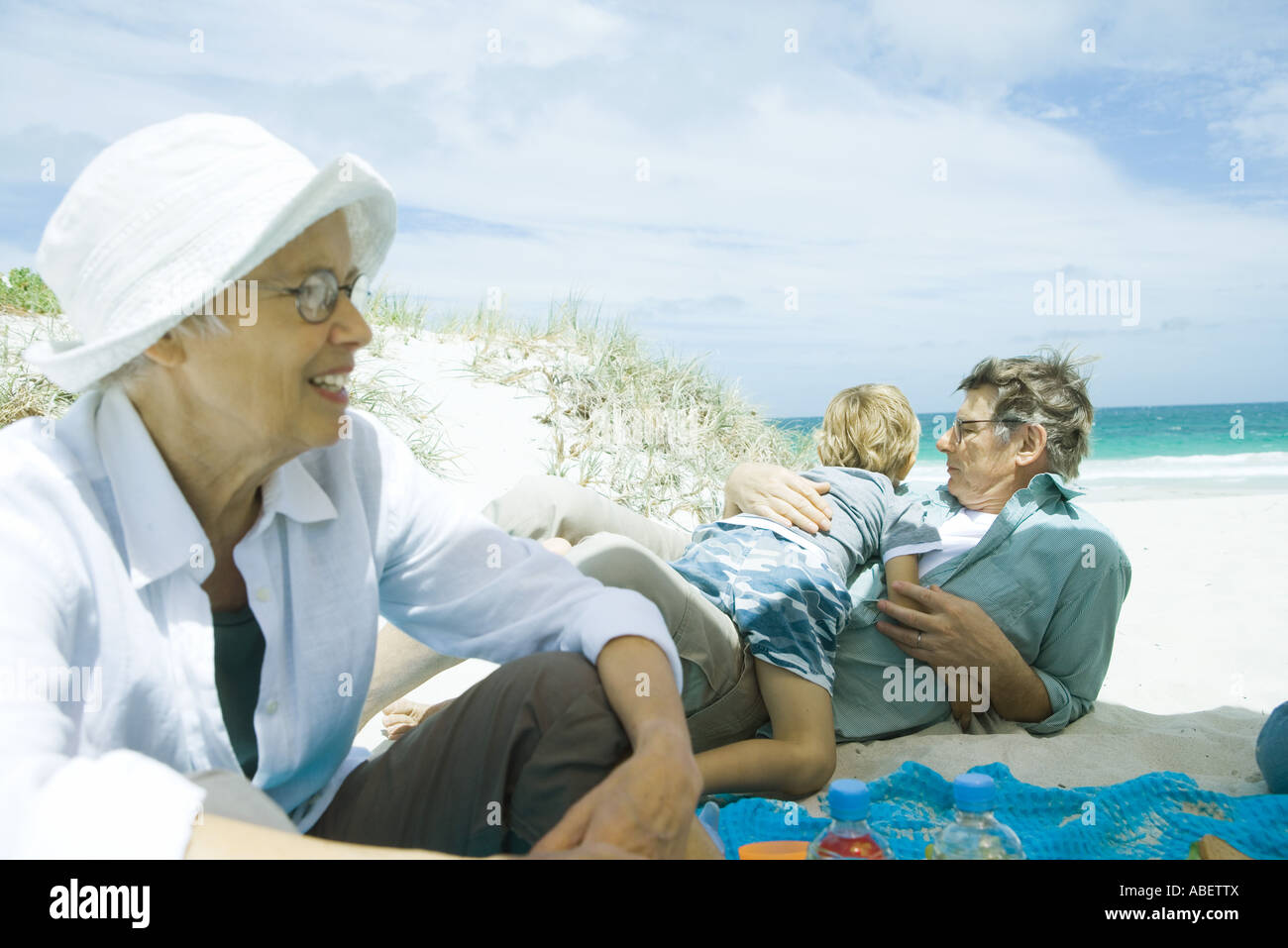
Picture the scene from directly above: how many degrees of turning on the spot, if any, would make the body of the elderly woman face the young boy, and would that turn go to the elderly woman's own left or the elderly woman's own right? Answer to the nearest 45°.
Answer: approximately 90° to the elderly woman's own left

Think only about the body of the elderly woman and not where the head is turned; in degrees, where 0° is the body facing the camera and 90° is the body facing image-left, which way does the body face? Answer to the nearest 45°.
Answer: approximately 315°

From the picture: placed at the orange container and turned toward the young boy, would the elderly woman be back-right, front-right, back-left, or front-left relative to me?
back-left

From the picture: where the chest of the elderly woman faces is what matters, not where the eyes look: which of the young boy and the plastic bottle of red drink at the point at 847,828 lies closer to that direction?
the plastic bottle of red drink

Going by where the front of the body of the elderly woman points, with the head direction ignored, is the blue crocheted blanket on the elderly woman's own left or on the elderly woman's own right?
on the elderly woman's own left

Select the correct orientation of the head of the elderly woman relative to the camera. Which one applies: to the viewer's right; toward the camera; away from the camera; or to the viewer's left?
to the viewer's right
